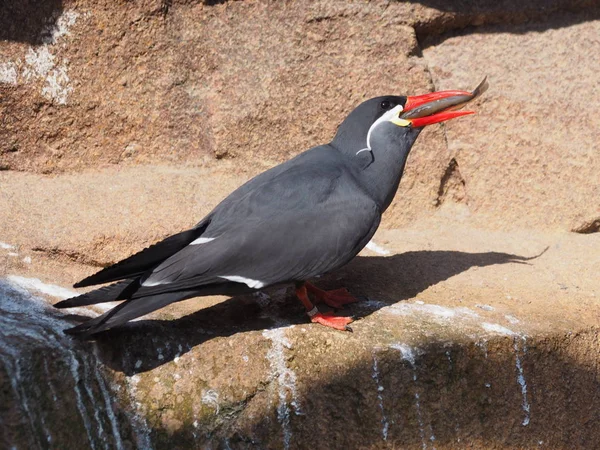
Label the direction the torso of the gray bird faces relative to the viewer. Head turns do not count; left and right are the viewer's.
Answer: facing to the right of the viewer
